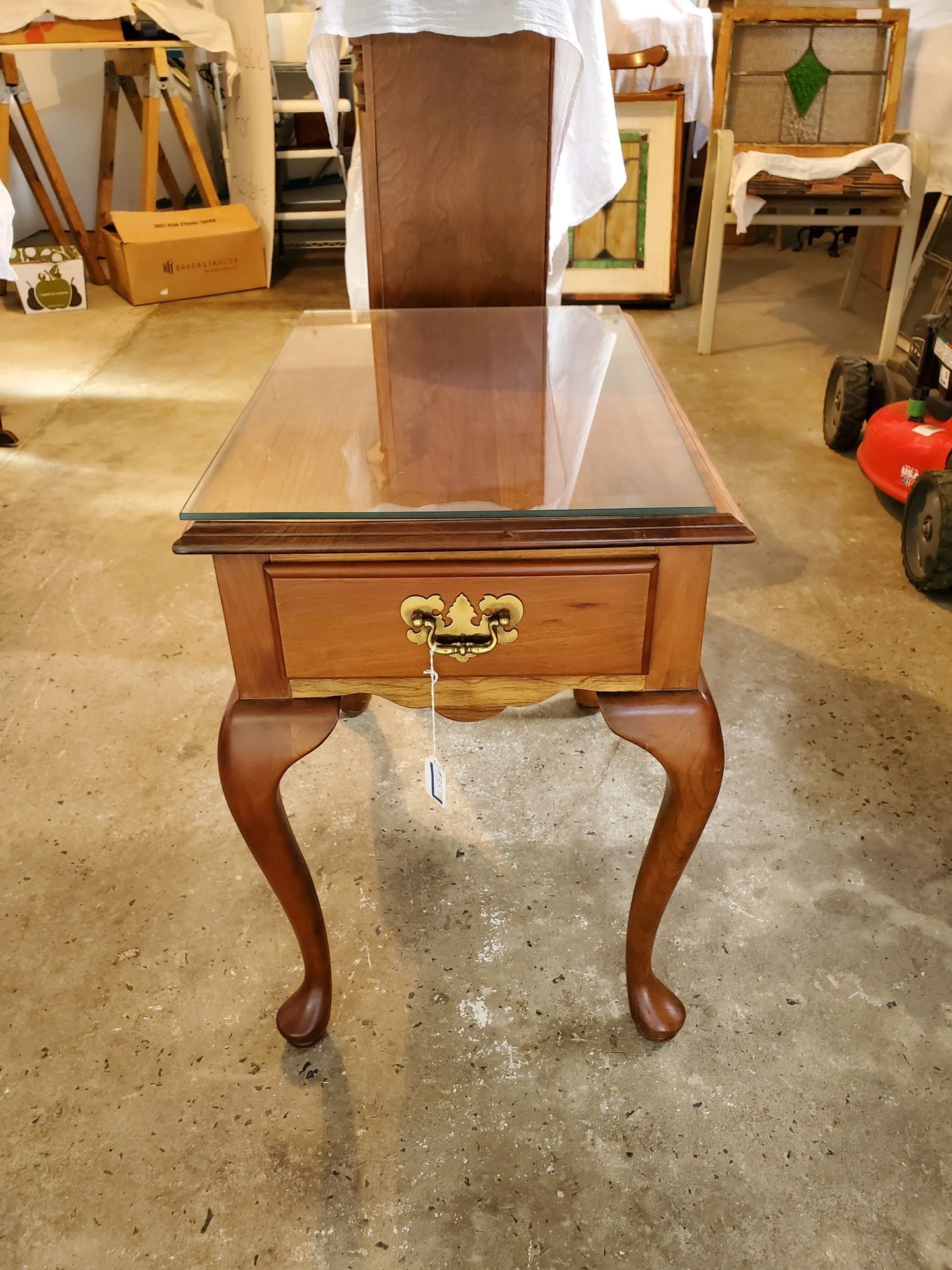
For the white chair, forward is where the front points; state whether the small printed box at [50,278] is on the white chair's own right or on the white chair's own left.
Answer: on the white chair's own right

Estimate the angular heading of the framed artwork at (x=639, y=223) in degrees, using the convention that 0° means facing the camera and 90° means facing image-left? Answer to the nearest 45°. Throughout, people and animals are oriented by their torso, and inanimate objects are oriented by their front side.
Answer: approximately 0°

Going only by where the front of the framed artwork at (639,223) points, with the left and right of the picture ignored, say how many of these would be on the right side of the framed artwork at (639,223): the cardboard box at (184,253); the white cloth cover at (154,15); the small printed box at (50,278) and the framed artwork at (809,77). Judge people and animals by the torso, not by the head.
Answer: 3

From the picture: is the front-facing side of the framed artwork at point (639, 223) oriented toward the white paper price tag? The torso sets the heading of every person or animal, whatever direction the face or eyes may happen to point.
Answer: yes

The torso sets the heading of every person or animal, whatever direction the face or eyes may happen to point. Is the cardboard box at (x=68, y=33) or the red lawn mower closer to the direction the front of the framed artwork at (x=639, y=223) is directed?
the red lawn mower

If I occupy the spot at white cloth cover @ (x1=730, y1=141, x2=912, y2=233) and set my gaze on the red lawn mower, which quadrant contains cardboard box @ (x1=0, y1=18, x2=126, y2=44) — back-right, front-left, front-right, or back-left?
back-right

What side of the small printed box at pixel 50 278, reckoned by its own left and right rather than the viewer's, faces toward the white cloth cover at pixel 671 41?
left
